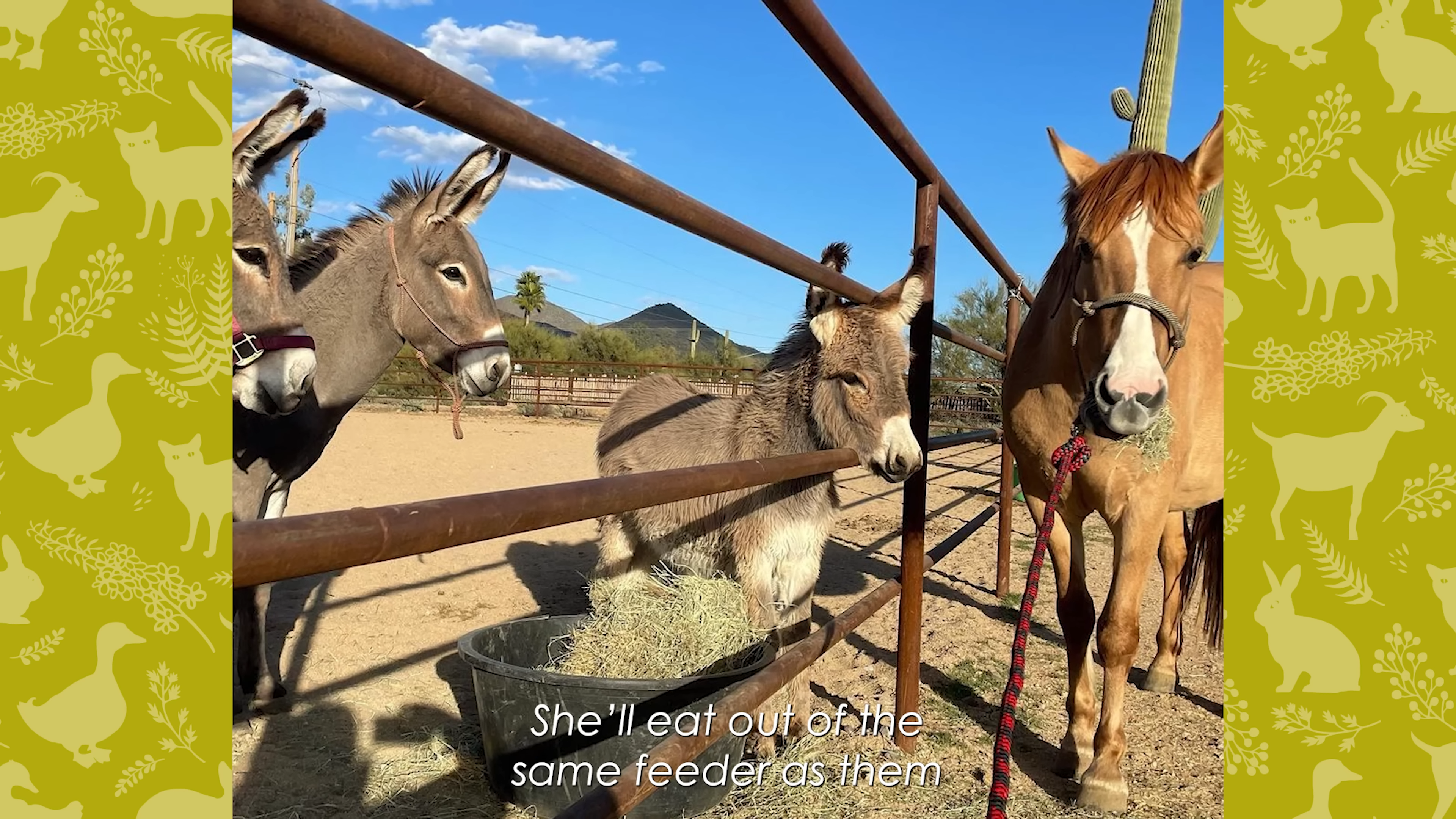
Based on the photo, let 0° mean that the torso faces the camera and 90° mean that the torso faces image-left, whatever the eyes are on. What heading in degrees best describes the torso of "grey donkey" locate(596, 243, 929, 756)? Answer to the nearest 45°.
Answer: approximately 315°

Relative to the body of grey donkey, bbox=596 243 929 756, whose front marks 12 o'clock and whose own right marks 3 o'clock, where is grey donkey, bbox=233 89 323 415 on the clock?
grey donkey, bbox=233 89 323 415 is roughly at 4 o'clock from grey donkey, bbox=596 243 929 756.

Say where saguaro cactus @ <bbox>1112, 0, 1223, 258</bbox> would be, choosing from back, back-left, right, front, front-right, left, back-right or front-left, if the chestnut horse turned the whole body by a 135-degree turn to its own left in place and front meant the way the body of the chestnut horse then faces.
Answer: left

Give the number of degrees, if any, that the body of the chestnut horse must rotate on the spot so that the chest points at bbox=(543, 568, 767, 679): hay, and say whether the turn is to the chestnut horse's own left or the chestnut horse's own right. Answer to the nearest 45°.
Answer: approximately 45° to the chestnut horse's own right

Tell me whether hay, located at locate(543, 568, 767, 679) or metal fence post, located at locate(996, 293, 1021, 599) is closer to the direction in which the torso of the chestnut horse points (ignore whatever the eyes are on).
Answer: the hay
